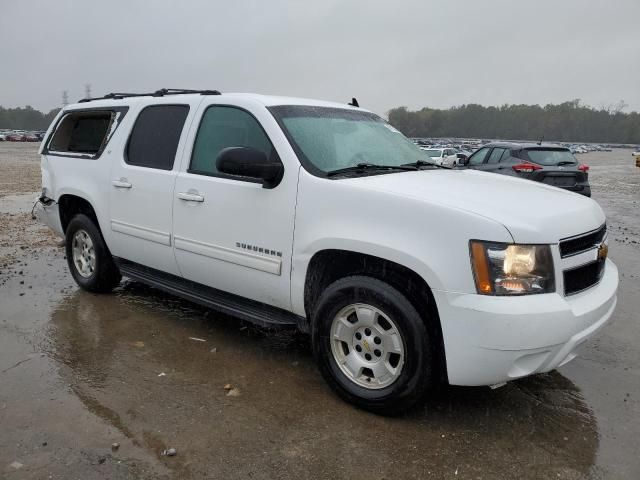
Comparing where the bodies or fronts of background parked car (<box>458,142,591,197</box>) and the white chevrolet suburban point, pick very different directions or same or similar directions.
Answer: very different directions

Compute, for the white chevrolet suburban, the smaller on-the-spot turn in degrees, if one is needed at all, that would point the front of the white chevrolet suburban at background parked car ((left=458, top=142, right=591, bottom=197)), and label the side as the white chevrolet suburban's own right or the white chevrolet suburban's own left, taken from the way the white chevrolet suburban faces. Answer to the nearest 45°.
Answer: approximately 90° to the white chevrolet suburban's own left

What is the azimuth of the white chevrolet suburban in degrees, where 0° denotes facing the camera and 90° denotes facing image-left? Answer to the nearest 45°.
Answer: approximately 315°

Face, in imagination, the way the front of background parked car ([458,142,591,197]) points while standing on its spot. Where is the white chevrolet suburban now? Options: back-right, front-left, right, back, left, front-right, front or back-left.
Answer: back-left

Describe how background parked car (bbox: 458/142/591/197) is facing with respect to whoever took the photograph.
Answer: facing away from the viewer and to the left of the viewer
